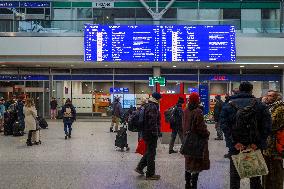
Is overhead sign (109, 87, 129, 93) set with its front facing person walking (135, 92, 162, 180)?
yes

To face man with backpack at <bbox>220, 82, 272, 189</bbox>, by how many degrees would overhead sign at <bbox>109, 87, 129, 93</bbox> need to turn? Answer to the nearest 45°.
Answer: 0° — it already faces them

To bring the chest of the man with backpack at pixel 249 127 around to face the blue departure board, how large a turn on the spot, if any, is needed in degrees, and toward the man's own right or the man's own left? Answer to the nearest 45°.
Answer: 0° — they already face it

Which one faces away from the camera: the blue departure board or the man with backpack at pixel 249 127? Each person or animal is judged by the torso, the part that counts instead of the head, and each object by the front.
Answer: the man with backpack

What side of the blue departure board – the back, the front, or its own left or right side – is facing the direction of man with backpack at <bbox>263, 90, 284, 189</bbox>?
front

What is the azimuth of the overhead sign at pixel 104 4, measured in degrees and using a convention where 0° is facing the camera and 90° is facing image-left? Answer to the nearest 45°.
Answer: approximately 0°

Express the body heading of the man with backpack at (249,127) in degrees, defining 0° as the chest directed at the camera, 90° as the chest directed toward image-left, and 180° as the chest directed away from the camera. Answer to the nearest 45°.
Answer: approximately 180°

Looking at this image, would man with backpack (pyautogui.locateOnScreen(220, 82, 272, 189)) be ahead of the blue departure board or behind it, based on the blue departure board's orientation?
ahead

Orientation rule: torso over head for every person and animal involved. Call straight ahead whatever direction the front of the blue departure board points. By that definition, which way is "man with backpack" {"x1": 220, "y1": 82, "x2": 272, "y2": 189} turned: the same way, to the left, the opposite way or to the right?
the opposite way

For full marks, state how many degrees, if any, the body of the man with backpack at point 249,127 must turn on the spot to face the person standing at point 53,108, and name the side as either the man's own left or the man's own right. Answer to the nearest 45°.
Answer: approximately 45° to the man's own left
